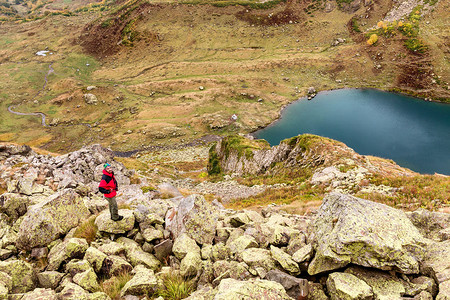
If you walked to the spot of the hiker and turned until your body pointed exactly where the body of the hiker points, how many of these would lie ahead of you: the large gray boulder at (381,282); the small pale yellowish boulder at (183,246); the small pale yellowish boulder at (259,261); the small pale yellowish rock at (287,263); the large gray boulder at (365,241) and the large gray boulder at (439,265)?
6

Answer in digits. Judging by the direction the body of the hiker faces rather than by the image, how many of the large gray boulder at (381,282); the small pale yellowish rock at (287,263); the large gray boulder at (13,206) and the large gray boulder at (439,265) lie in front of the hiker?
3

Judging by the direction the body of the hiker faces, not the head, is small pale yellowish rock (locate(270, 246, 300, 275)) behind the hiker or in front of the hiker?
in front

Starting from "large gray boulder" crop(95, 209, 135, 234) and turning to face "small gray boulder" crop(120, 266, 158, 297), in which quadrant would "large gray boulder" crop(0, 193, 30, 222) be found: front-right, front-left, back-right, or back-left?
back-right

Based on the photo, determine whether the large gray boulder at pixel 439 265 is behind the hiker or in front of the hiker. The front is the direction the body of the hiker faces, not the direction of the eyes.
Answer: in front

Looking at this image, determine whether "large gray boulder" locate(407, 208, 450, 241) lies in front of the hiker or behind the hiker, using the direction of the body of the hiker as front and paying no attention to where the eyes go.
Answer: in front

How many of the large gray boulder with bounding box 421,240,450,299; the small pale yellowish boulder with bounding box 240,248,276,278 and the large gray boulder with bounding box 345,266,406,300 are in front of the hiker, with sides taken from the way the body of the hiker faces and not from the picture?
3
